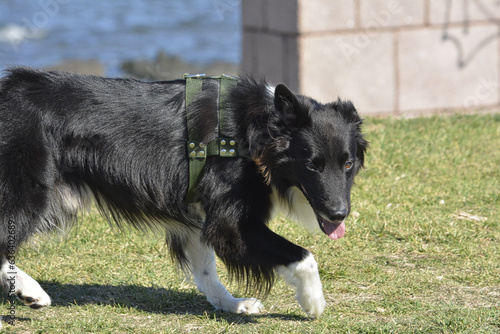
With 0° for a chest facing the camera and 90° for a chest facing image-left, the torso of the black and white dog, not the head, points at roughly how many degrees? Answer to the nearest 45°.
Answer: approximately 270°

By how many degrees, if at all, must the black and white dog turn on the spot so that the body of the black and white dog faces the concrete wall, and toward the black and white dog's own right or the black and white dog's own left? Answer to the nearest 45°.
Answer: approximately 45° to the black and white dog's own left
